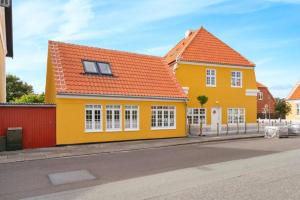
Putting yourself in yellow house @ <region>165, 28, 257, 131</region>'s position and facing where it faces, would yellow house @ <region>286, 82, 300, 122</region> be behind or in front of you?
behind

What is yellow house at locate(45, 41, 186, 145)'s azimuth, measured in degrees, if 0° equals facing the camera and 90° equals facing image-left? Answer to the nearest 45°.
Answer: approximately 0°

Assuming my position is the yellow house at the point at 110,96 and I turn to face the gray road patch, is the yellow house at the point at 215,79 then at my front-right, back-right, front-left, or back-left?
back-left

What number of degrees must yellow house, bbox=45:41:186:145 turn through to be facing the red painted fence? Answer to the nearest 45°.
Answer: approximately 45° to its right

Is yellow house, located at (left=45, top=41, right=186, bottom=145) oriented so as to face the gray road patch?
yes

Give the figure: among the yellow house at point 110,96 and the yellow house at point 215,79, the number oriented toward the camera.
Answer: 2
